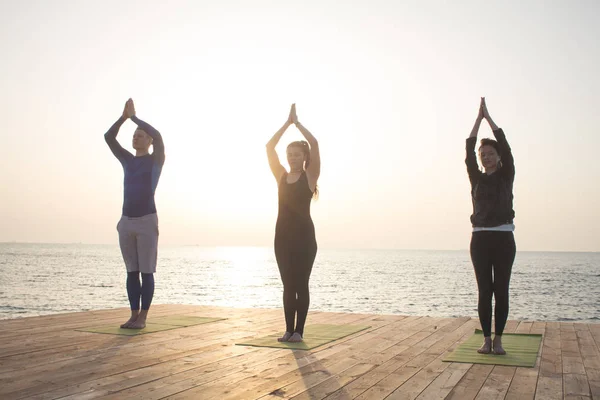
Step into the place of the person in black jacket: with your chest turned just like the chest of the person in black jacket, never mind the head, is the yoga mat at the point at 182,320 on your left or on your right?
on your right

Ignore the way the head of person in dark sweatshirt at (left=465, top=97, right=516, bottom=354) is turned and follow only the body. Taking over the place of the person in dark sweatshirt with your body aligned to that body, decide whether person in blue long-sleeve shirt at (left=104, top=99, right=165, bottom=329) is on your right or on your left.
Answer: on your right

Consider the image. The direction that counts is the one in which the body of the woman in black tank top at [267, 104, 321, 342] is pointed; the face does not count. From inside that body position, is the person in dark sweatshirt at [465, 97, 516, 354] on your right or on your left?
on your left

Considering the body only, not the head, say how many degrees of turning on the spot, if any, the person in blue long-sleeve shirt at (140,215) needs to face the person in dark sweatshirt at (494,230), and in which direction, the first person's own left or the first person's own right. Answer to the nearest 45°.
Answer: approximately 90° to the first person's own left
